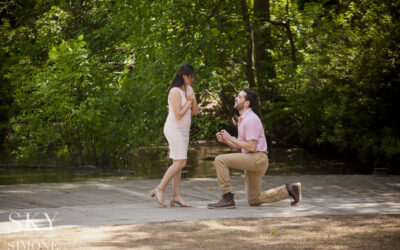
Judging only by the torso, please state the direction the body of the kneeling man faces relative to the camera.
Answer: to the viewer's left

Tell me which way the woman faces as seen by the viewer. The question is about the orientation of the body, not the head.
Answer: to the viewer's right

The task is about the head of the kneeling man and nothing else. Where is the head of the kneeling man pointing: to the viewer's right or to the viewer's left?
to the viewer's left

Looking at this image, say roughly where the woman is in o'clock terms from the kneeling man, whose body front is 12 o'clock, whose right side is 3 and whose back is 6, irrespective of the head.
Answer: The woman is roughly at 12 o'clock from the kneeling man.

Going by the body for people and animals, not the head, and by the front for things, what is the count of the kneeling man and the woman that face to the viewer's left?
1

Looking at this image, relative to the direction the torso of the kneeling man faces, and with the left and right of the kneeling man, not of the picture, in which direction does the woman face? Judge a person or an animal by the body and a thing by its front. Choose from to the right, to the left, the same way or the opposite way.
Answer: the opposite way
